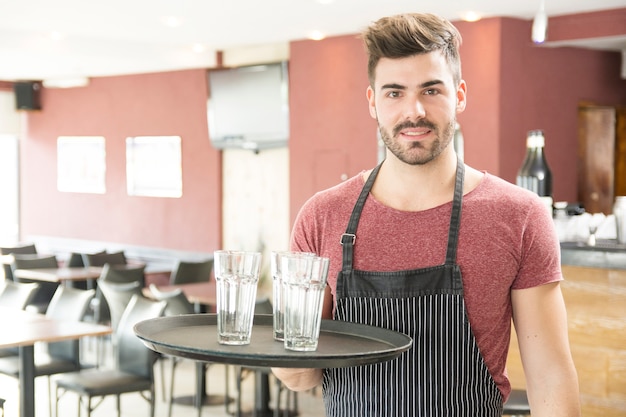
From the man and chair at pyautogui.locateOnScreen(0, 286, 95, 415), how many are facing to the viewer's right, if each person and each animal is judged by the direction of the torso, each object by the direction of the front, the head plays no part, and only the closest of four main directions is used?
0

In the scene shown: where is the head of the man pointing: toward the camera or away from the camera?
toward the camera

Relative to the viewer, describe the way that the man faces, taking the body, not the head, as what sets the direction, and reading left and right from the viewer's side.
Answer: facing the viewer

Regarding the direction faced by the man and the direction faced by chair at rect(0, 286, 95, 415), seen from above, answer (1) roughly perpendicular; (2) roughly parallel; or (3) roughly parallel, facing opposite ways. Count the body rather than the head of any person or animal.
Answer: roughly parallel

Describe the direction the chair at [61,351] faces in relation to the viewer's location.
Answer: facing the viewer and to the left of the viewer

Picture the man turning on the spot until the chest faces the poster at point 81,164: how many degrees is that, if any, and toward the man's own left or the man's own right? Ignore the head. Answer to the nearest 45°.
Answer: approximately 135° to the man's own right

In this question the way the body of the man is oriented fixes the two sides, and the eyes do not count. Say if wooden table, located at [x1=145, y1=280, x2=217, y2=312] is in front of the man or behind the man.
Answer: behind
